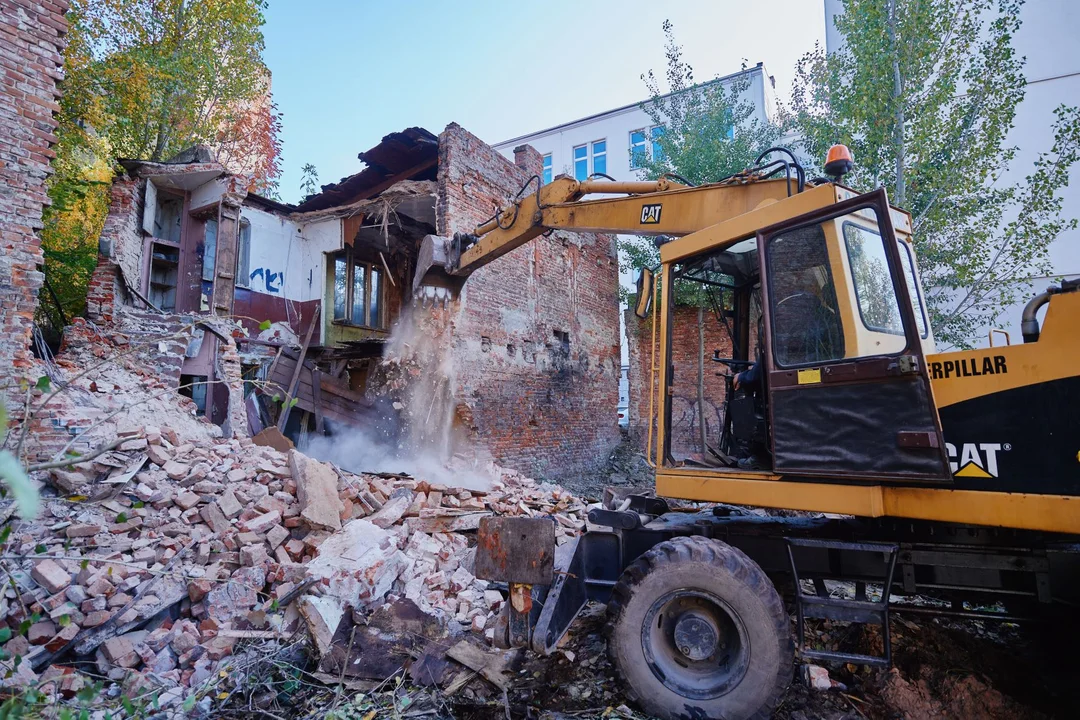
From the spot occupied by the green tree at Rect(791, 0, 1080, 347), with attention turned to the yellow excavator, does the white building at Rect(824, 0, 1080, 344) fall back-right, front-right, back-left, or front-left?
back-left

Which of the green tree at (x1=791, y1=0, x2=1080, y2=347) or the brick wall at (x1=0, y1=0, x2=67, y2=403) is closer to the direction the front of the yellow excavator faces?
the brick wall

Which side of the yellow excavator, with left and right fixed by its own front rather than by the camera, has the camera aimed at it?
left

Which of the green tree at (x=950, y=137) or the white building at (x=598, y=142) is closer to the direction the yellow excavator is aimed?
the white building

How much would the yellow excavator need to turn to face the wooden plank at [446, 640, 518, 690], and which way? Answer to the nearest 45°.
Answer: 0° — it already faces it

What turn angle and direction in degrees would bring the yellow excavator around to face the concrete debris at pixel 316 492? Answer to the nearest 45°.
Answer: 0° — it already faces it

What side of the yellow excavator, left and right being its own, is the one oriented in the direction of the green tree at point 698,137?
right

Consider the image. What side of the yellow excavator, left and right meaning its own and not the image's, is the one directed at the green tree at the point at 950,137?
right

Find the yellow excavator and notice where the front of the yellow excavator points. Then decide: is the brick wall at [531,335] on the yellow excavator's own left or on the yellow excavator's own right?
on the yellow excavator's own right

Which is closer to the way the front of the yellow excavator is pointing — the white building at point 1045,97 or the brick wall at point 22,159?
the brick wall
